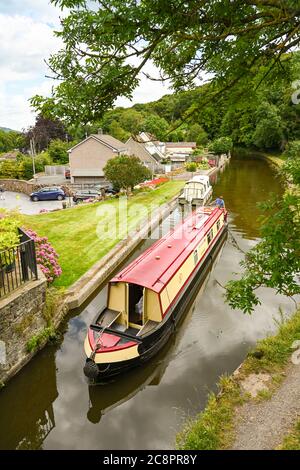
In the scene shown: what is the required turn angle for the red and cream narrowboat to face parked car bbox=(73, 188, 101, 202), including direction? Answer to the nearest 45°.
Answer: approximately 135° to its right

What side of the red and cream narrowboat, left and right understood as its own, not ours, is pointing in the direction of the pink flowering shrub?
right

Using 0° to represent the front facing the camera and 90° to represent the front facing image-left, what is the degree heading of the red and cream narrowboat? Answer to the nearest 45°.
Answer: approximately 45°

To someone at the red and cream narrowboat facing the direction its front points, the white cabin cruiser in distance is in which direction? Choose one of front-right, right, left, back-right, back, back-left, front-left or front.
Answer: back-right

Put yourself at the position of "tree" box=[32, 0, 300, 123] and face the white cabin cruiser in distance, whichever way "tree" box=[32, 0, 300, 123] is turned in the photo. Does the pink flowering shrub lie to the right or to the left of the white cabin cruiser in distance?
left

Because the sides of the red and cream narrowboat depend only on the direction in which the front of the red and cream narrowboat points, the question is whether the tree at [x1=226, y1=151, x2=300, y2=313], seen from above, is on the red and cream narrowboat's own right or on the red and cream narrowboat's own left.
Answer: on the red and cream narrowboat's own left

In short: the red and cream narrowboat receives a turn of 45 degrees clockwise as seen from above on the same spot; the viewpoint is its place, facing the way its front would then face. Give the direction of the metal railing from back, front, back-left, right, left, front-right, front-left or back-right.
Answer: front

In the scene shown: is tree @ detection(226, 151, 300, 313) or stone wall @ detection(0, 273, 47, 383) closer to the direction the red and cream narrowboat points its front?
the stone wall
